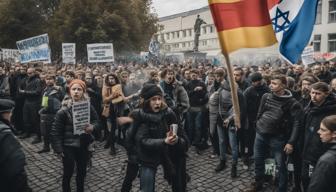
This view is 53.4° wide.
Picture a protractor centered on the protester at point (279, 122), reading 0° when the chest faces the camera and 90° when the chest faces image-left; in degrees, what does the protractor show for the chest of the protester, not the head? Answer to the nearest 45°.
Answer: approximately 45°

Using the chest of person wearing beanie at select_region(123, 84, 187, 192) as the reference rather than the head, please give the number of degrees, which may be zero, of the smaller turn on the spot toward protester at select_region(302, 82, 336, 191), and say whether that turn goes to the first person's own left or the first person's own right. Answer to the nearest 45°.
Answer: approximately 45° to the first person's own left

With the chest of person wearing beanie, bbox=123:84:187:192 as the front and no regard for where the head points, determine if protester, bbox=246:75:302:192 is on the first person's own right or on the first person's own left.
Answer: on the first person's own left

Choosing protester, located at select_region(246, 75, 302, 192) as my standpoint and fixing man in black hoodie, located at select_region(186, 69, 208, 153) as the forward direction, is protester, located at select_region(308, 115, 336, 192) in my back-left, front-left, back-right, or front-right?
back-left

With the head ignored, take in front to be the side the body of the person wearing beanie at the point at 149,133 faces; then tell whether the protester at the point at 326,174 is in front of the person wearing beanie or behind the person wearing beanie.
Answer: in front

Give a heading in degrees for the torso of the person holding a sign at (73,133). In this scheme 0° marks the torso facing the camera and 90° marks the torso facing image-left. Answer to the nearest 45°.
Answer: approximately 0°

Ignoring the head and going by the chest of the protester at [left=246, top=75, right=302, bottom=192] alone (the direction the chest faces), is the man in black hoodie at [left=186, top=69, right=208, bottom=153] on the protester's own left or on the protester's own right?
on the protester's own right

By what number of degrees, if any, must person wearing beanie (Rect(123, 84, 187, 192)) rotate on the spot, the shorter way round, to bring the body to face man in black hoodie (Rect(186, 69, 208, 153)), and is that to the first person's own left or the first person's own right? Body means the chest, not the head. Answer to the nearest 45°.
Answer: approximately 135° to the first person's own left

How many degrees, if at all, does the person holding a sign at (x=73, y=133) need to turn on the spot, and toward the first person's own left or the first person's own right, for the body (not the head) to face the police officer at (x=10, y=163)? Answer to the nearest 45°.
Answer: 0° — they already face them

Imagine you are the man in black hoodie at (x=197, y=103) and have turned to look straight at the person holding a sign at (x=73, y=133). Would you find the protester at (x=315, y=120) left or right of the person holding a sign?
left

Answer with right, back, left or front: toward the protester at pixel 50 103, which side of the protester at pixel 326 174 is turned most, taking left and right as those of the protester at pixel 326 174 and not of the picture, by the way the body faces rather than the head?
front

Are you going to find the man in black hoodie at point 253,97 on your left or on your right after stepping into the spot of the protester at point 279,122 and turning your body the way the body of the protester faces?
on your right

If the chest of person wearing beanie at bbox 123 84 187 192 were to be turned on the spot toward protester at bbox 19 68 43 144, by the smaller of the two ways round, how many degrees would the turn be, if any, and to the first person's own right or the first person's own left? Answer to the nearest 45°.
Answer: approximately 180°

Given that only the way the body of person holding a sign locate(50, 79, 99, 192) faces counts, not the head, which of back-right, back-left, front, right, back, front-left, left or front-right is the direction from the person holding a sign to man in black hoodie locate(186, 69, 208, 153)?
back-left
